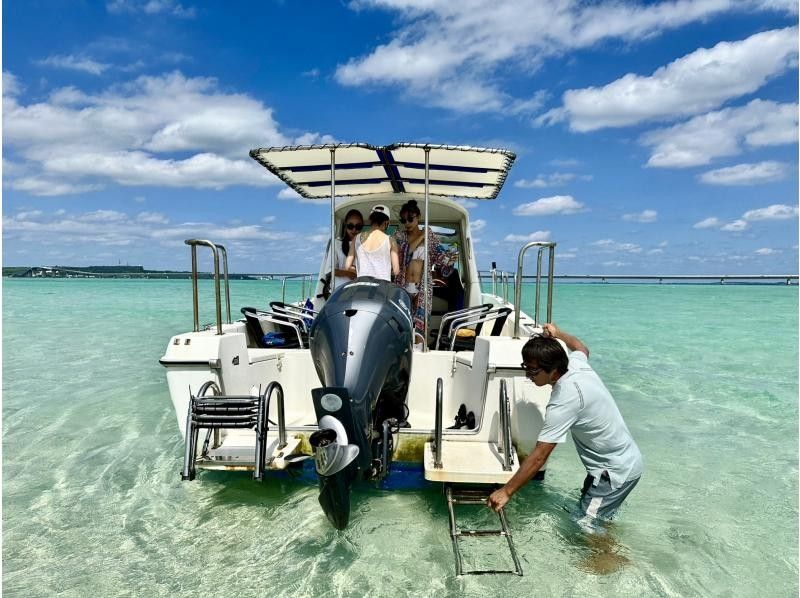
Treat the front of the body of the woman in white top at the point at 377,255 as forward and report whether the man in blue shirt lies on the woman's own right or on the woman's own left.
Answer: on the woman's own right

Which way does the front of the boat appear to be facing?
away from the camera

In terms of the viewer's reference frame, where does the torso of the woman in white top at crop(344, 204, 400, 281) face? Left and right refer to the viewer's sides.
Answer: facing away from the viewer

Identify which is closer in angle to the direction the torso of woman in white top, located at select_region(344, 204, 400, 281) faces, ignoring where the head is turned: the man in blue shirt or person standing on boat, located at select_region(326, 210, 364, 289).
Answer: the person standing on boat

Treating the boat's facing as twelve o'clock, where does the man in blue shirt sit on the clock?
The man in blue shirt is roughly at 4 o'clock from the boat.

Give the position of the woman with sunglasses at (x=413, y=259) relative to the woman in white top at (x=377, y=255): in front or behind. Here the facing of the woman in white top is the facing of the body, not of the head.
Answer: in front
